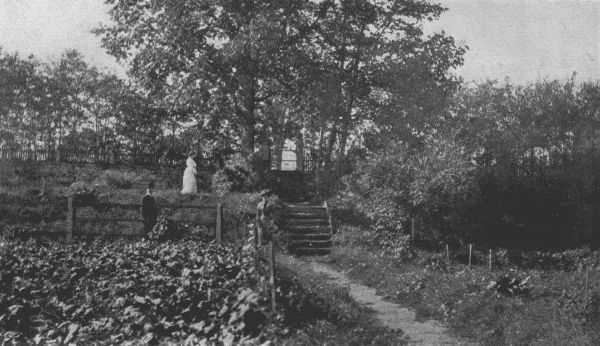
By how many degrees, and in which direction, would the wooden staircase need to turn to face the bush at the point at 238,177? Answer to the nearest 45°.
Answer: approximately 135° to its right

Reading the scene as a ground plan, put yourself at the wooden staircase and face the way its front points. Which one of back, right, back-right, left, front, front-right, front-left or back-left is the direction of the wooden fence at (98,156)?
back-right

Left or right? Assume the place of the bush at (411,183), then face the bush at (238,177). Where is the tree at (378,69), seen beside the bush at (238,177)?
right

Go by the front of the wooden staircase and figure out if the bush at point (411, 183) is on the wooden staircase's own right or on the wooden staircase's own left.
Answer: on the wooden staircase's own left

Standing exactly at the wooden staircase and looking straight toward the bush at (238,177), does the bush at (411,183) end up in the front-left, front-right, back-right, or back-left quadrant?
back-right

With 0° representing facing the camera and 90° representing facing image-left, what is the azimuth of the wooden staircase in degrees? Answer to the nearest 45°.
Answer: approximately 0°
